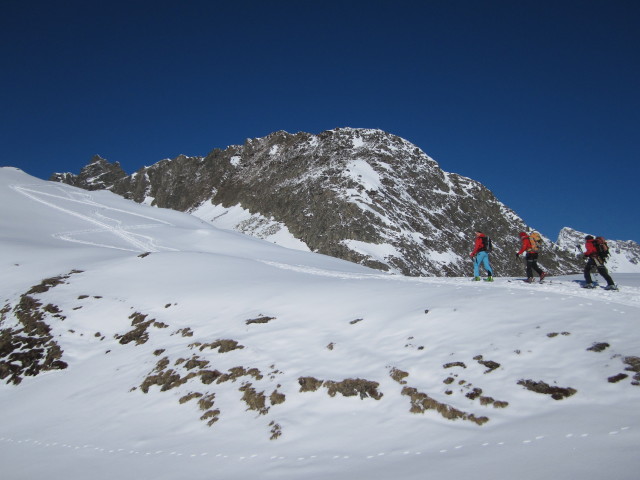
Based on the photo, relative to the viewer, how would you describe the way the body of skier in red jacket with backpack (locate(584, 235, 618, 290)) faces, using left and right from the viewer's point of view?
facing to the left of the viewer
